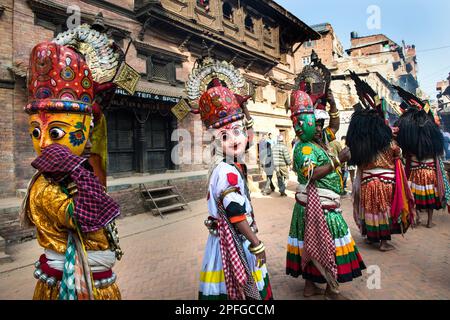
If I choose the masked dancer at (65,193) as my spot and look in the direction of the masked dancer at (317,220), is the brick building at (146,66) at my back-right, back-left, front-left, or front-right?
front-left

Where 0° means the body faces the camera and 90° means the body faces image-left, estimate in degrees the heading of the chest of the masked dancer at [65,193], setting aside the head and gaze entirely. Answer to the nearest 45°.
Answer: approximately 45°

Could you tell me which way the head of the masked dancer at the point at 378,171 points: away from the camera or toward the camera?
away from the camera

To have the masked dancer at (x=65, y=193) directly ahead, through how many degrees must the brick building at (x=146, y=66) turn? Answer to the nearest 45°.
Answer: approximately 45° to its right

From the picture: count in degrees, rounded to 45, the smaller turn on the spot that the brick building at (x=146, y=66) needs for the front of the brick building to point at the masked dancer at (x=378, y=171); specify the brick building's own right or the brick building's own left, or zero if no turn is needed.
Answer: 0° — it already faces them

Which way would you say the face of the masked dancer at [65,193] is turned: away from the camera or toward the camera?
toward the camera

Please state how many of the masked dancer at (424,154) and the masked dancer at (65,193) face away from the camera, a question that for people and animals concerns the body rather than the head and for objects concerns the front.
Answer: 1

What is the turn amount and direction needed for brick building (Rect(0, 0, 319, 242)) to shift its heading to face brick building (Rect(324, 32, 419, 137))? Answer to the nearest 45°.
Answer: approximately 90° to its left

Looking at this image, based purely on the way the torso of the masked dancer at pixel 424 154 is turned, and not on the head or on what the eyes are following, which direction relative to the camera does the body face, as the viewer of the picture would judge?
away from the camera

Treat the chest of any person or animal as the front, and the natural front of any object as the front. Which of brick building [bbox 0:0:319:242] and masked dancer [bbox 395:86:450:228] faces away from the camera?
the masked dancer

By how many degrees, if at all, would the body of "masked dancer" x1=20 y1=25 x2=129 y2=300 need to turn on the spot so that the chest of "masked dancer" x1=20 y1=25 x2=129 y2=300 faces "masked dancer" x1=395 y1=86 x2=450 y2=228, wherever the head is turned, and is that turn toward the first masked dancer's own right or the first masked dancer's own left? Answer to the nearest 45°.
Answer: approximately 135° to the first masked dancer's own left

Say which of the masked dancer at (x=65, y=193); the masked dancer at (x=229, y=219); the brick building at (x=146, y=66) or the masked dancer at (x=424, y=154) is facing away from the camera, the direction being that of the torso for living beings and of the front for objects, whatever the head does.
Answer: the masked dancer at (x=424, y=154)

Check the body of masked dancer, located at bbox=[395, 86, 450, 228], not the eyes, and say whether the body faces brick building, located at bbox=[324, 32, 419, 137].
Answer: yes

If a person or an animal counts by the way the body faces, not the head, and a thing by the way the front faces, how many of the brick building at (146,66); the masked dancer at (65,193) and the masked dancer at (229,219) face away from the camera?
0
